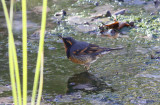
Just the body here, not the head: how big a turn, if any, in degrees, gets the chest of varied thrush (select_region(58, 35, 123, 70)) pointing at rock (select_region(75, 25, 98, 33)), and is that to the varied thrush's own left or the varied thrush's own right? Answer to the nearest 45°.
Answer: approximately 90° to the varied thrush's own right

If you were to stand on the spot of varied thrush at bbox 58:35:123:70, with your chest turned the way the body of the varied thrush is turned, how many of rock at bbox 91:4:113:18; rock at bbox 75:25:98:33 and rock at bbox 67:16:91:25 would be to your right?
3

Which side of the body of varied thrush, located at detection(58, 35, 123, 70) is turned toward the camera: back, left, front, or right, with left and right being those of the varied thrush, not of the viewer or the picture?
left

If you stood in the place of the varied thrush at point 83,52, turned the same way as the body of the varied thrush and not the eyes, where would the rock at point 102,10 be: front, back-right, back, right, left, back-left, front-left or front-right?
right

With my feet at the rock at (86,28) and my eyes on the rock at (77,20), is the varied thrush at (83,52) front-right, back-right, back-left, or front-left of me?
back-left

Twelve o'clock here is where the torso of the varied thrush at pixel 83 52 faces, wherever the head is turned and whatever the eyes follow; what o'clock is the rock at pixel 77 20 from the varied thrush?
The rock is roughly at 3 o'clock from the varied thrush.
